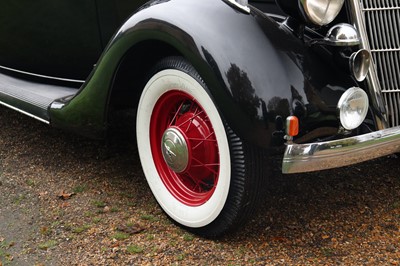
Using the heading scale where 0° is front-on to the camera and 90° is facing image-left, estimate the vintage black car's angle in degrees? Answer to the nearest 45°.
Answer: approximately 315°
